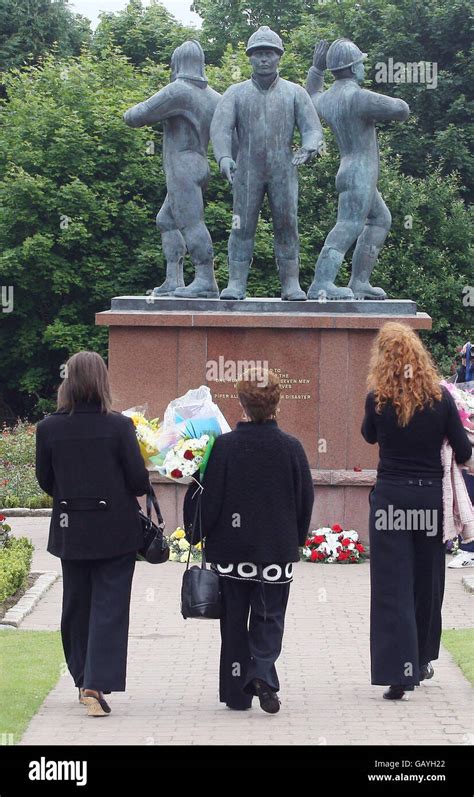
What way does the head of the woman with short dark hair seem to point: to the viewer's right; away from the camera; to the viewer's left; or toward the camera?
away from the camera

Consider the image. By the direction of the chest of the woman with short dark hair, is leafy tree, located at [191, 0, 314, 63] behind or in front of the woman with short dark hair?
in front

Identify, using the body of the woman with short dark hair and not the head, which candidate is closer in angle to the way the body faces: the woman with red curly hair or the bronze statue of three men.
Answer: the bronze statue of three men

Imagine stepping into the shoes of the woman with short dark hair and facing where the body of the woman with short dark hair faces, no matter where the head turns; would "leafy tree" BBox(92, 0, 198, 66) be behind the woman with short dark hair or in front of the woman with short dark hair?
in front

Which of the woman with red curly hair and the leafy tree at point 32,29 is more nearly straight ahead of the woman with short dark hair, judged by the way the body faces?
the leafy tree

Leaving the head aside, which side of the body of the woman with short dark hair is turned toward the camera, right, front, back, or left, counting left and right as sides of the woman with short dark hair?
back

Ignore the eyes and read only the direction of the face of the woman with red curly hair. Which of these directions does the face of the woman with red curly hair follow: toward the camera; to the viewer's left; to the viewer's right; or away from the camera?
away from the camera
